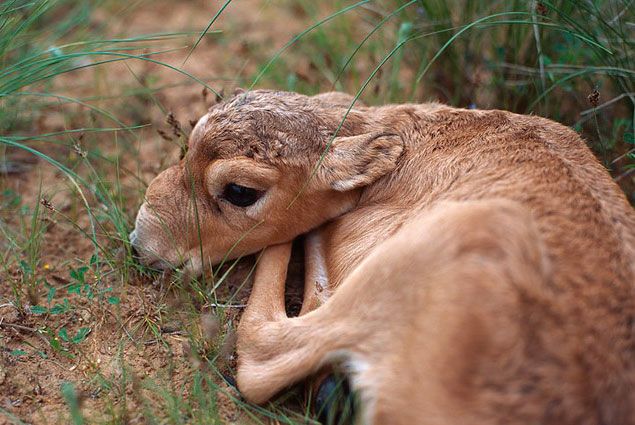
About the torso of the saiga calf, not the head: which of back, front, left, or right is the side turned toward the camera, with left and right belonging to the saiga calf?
left

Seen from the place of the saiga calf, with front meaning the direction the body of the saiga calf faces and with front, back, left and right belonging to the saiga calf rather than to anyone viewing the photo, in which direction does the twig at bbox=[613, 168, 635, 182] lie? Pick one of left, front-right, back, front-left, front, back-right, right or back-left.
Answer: back-right

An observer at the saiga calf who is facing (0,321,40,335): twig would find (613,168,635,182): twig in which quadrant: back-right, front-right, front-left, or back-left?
back-right

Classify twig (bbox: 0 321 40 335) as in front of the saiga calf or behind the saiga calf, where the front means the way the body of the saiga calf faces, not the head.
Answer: in front
